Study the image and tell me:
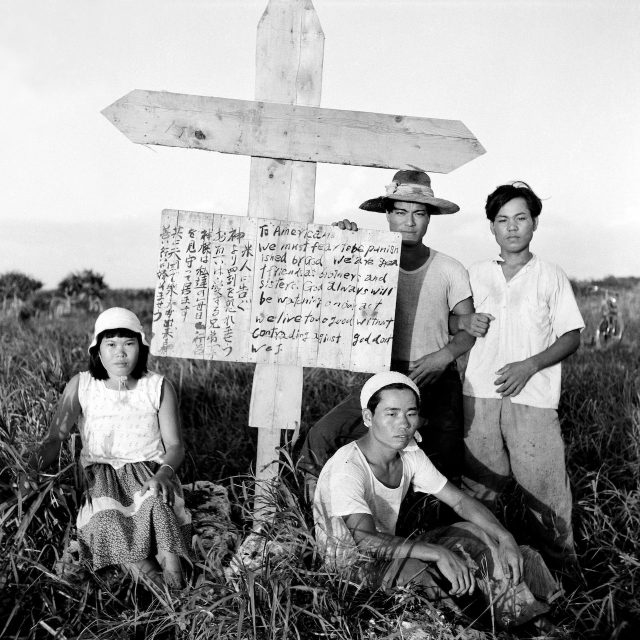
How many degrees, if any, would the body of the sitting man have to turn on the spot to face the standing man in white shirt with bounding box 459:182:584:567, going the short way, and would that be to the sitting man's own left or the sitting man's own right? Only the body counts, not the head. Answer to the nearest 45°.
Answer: approximately 90° to the sitting man's own left

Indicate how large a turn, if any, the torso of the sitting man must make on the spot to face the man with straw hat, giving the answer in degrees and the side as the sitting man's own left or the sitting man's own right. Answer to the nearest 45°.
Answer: approximately 135° to the sitting man's own left

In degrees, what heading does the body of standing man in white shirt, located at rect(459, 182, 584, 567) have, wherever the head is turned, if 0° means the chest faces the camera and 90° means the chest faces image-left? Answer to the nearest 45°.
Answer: approximately 0°

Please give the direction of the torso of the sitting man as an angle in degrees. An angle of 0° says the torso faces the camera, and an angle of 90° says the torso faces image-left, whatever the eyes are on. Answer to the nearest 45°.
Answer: approximately 315°

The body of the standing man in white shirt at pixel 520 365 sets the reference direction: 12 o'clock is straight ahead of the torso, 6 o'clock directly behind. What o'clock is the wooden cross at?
The wooden cross is roughly at 2 o'clock from the standing man in white shirt.
